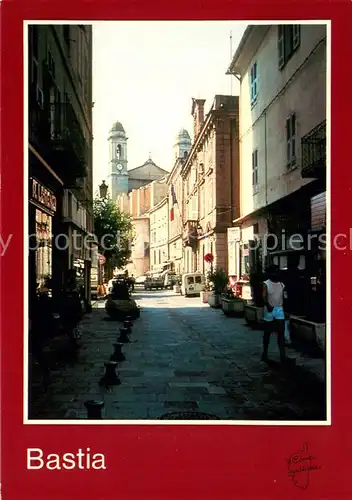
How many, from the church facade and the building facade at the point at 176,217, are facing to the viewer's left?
1

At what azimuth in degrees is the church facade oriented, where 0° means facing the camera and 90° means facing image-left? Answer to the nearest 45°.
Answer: approximately 0°

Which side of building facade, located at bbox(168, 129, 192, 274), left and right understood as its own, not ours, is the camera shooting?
left
